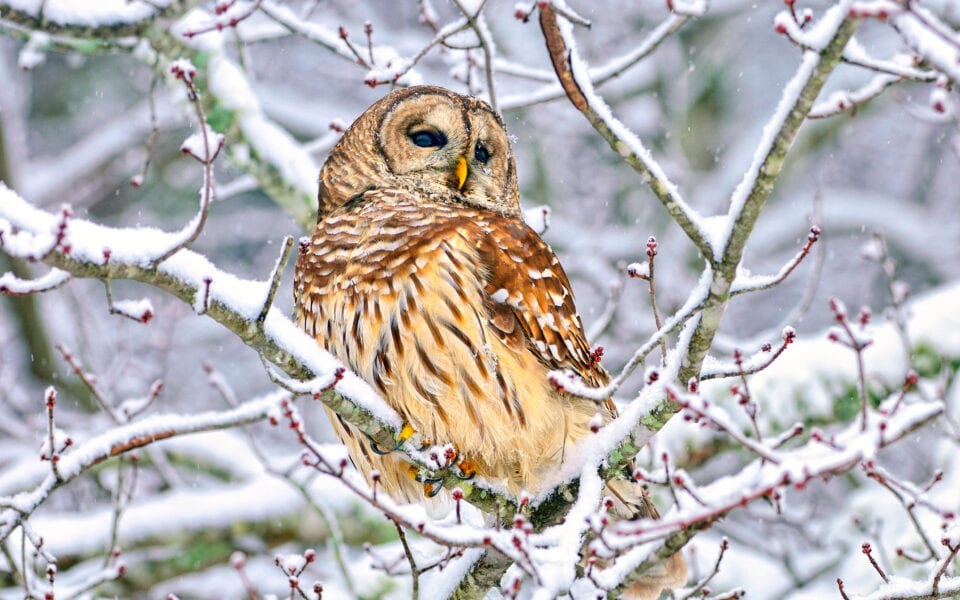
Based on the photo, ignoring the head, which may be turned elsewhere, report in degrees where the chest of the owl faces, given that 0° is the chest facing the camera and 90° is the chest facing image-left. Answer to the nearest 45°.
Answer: approximately 45°
